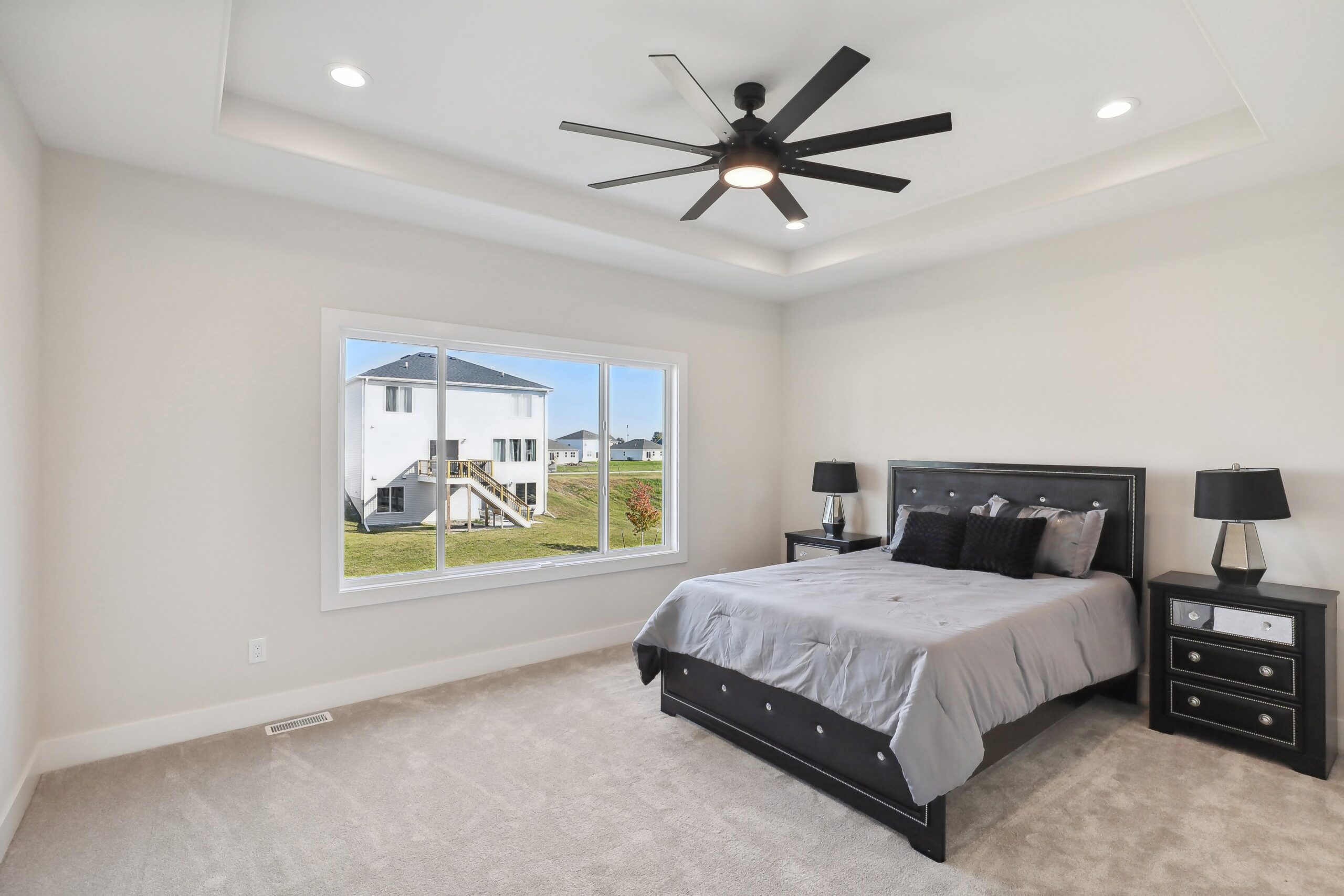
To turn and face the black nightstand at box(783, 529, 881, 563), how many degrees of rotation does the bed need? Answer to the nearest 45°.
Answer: approximately 135° to its right

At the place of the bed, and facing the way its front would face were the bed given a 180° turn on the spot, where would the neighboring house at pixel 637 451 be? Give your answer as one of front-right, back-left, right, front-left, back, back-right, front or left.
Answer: left

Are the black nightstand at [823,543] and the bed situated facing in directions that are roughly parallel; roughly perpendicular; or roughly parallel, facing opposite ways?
roughly parallel

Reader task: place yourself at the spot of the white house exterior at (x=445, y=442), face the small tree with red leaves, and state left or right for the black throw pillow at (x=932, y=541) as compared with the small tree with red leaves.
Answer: right

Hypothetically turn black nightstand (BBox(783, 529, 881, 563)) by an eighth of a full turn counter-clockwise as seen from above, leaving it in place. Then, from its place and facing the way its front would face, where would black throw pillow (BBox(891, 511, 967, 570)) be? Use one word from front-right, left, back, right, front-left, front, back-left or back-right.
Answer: front-left

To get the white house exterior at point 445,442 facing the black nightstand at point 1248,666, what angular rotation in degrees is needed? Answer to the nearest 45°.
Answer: approximately 135° to its right

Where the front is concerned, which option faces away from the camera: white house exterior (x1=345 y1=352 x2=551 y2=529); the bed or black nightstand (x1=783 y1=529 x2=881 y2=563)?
the white house exterior

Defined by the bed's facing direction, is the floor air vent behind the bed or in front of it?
in front

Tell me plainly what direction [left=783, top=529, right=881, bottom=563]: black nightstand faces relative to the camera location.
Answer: facing the viewer and to the left of the viewer

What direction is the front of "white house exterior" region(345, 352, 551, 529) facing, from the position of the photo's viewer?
facing away from the viewer

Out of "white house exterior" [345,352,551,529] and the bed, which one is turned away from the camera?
the white house exterior

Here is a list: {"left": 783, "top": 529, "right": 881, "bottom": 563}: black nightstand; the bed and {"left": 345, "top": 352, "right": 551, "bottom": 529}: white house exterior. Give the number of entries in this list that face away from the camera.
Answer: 1

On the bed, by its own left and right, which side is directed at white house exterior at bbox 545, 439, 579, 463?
right

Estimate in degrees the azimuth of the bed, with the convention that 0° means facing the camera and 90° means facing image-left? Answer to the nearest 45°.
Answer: approximately 45°
